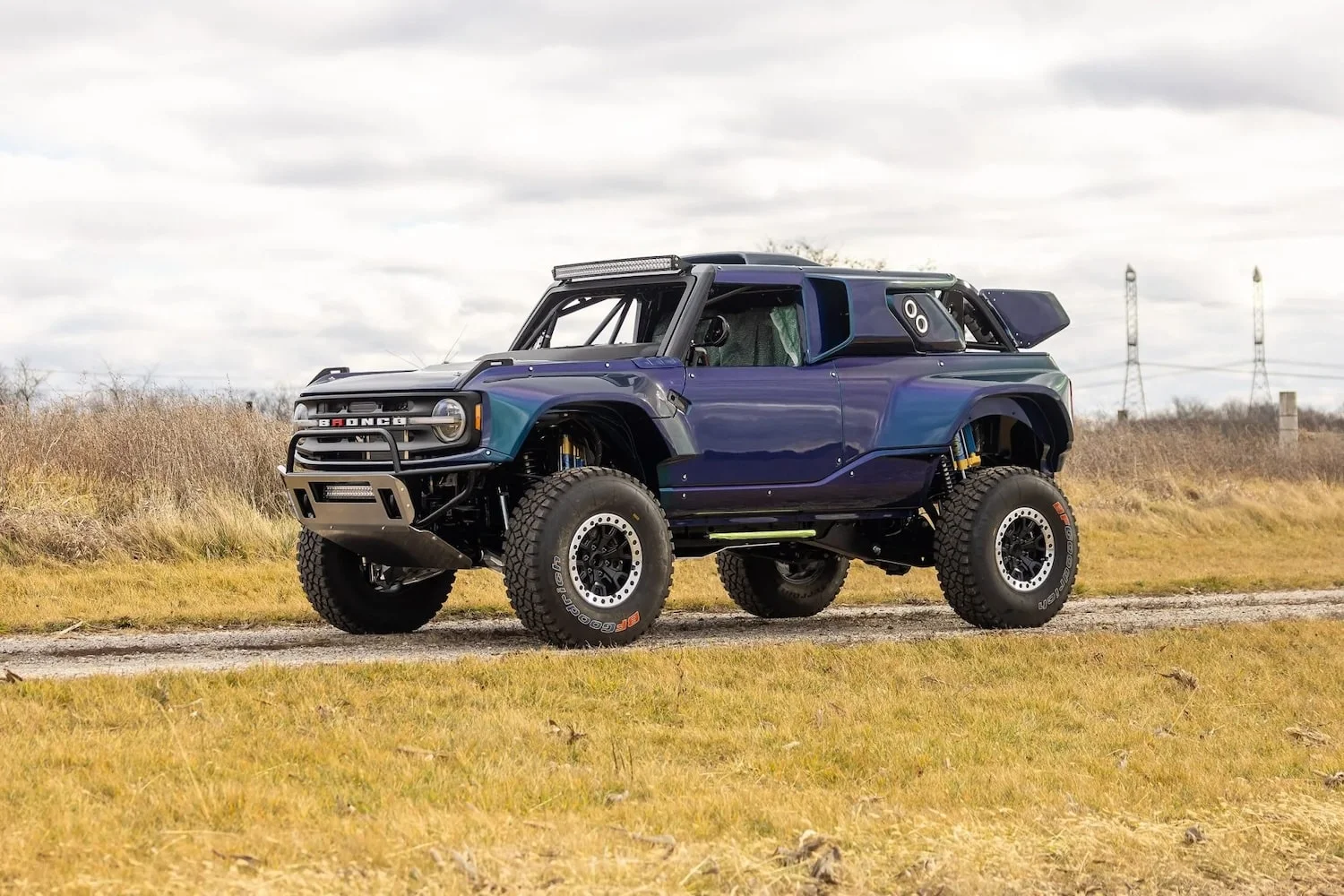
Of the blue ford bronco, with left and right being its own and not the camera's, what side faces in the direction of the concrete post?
back

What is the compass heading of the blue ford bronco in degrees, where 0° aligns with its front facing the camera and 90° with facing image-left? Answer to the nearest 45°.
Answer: approximately 45°
